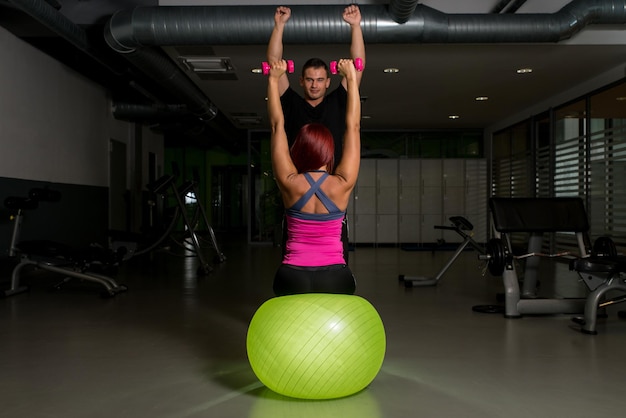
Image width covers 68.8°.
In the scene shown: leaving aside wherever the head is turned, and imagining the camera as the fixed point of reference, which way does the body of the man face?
toward the camera

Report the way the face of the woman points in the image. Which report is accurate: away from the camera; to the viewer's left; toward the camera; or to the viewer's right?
away from the camera

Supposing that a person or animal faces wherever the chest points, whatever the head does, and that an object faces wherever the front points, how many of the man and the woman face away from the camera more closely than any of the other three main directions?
1

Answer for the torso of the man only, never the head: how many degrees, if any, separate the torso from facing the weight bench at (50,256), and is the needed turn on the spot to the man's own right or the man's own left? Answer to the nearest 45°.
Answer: approximately 135° to the man's own right

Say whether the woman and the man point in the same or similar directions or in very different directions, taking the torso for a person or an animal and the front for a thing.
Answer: very different directions

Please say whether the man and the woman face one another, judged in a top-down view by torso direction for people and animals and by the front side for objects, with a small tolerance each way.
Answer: yes

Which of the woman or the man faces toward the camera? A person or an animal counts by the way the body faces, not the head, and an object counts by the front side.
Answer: the man

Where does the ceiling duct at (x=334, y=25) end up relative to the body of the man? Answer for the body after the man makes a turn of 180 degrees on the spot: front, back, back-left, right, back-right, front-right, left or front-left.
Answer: front

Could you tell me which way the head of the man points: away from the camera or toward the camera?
toward the camera

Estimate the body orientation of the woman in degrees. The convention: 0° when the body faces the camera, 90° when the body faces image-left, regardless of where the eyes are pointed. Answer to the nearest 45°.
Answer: approximately 180°

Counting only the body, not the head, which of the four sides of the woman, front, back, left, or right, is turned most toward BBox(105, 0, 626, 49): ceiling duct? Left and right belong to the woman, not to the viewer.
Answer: front
